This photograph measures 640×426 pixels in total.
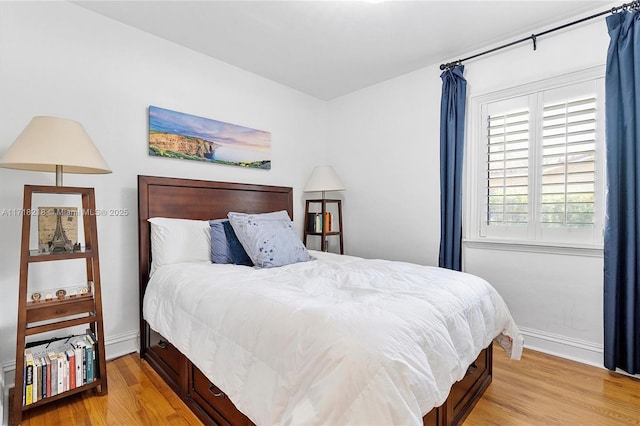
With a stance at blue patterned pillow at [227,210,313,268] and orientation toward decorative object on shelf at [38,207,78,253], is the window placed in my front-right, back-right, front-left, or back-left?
back-left

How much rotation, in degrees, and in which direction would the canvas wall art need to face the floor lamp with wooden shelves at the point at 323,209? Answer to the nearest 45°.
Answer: approximately 45° to its left

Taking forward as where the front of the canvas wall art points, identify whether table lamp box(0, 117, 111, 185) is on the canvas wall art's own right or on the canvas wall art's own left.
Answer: on the canvas wall art's own right

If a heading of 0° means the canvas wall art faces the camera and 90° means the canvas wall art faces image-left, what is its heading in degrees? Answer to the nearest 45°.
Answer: approximately 315°

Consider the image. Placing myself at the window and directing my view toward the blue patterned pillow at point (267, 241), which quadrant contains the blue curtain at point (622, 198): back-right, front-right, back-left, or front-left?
back-left

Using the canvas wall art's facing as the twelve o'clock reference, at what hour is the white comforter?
The white comforter is roughly at 1 o'clock from the canvas wall art.
